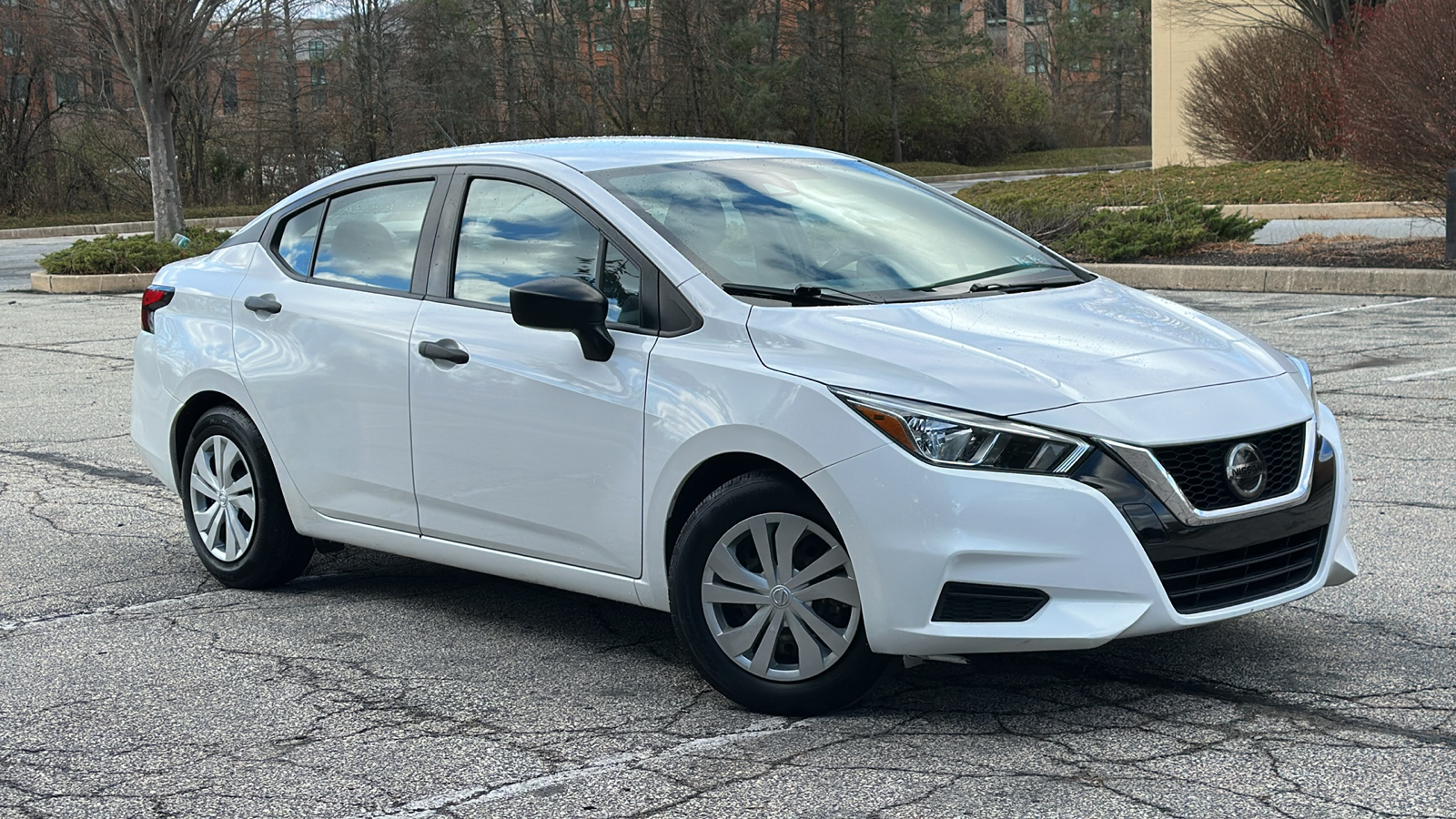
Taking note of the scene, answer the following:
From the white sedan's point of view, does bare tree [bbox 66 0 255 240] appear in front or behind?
behind

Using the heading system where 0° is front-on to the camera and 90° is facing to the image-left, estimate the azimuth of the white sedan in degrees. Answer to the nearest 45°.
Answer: approximately 315°

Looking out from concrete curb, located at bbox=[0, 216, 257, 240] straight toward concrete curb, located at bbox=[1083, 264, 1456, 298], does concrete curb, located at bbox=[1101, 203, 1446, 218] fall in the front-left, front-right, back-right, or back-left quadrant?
front-left

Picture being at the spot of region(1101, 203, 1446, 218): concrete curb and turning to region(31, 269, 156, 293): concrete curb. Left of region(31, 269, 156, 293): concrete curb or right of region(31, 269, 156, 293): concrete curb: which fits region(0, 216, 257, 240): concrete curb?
right

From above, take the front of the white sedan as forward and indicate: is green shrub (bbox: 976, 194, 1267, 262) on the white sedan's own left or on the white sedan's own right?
on the white sedan's own left

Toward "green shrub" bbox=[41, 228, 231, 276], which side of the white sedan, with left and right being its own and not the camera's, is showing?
back

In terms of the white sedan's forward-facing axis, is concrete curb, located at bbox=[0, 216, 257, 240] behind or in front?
behind

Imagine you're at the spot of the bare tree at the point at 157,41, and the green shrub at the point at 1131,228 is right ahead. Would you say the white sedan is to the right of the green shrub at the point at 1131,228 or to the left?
right

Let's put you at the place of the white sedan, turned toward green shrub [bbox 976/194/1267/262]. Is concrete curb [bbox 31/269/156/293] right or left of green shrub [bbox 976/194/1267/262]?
left

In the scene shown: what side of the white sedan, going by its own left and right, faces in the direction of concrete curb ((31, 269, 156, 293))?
back

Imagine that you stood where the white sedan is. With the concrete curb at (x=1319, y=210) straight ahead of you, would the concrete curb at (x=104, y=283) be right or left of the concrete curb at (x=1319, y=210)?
left
